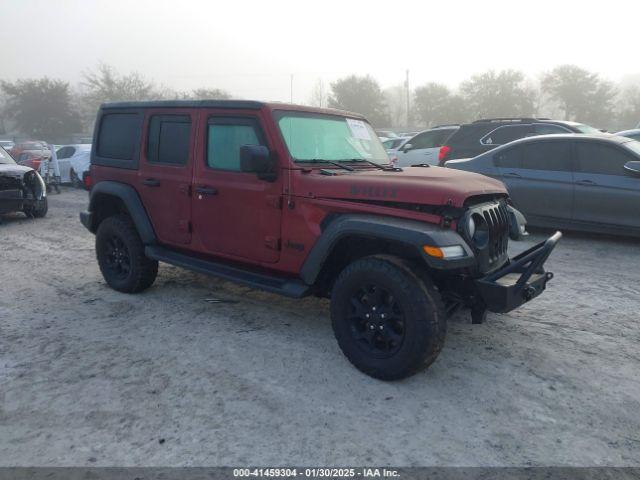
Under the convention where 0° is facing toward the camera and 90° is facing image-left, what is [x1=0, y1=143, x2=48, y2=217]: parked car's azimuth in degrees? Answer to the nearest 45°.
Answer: approximately 315°

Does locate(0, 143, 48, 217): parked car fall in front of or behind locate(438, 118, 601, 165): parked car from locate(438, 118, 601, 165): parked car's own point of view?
behind

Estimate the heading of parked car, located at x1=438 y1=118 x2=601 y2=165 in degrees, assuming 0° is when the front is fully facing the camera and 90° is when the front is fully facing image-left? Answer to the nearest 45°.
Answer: approximately 270°

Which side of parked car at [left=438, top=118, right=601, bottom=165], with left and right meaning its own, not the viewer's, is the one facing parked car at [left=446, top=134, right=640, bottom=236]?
right

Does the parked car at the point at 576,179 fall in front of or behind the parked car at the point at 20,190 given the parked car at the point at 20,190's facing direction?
in front

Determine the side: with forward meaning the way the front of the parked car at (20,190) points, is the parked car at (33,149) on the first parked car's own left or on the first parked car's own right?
on the first parked car's own left
